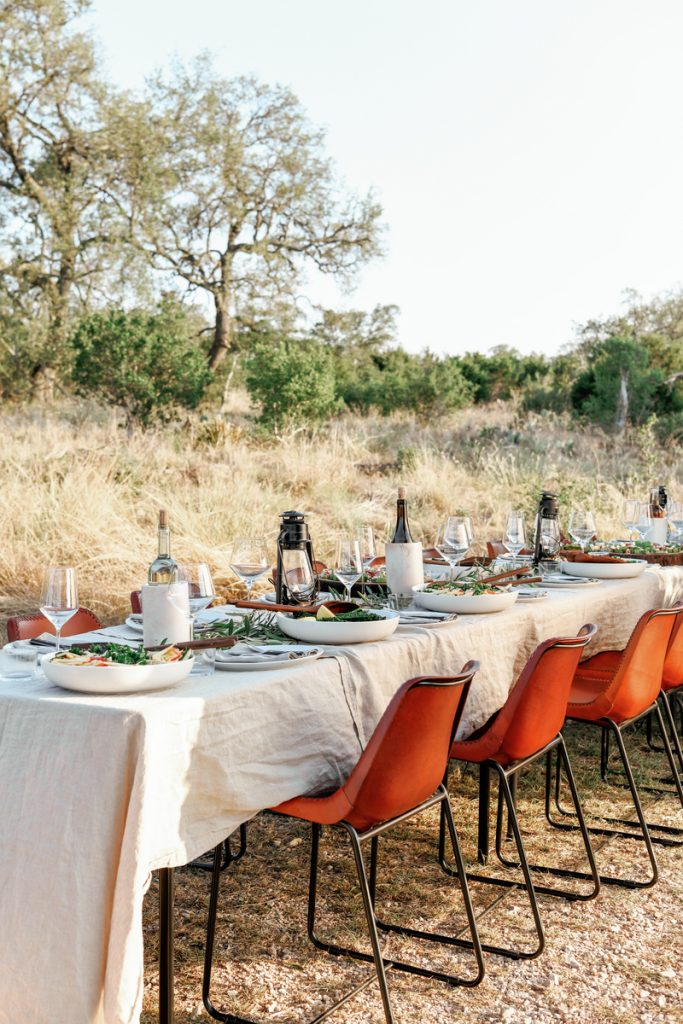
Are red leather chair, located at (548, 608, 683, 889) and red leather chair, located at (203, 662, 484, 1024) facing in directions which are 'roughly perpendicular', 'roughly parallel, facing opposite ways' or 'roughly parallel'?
roughly parallel

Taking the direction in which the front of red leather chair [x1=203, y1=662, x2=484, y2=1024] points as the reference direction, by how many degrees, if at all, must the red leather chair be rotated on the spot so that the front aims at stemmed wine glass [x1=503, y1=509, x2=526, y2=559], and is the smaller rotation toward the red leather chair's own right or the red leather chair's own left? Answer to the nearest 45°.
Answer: approximately 45° to the red leather chair's own right

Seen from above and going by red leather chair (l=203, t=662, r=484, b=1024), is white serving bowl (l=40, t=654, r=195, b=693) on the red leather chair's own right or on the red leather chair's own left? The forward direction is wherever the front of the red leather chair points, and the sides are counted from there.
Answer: on the red leather chair's own left

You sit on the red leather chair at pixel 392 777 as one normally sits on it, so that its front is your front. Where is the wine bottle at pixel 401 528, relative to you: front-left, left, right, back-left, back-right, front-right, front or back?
front-right

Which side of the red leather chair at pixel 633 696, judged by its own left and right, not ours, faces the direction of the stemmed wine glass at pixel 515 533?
front

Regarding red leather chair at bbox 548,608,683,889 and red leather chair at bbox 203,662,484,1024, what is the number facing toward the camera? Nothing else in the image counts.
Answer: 0

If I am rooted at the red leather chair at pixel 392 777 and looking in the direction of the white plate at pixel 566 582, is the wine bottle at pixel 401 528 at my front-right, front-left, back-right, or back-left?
front-left

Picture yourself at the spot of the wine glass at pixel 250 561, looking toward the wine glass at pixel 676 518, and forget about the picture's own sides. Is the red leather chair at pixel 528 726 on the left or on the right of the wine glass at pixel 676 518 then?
right

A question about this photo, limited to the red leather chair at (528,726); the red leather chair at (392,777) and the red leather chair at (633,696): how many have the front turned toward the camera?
0

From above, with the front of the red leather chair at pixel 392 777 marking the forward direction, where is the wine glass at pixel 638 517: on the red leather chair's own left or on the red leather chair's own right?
on the red leather chair's own right

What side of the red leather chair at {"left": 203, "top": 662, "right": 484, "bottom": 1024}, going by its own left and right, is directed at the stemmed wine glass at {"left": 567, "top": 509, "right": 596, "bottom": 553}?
right

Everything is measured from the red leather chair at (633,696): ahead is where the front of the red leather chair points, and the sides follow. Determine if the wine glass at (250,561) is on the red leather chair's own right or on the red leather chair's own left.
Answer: on the red leather chair's own left

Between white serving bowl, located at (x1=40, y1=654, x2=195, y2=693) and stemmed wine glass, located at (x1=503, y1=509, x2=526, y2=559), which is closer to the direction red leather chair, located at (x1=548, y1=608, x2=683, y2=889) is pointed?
the stemmed wine glass

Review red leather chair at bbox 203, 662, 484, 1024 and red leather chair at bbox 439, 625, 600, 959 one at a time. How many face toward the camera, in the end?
0

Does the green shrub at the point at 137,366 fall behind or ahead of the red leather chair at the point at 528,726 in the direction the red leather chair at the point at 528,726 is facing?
ahead

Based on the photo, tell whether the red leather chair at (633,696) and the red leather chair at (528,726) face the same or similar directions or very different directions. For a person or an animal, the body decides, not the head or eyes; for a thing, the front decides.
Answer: same or similar directions

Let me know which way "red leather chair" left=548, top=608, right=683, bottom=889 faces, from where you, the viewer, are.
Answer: facing away from the viewer and to the left of the viewer

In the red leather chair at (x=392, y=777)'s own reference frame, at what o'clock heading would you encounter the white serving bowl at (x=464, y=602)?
The white serving bowl is roughly at 2 o'clock from the red leather chair.
